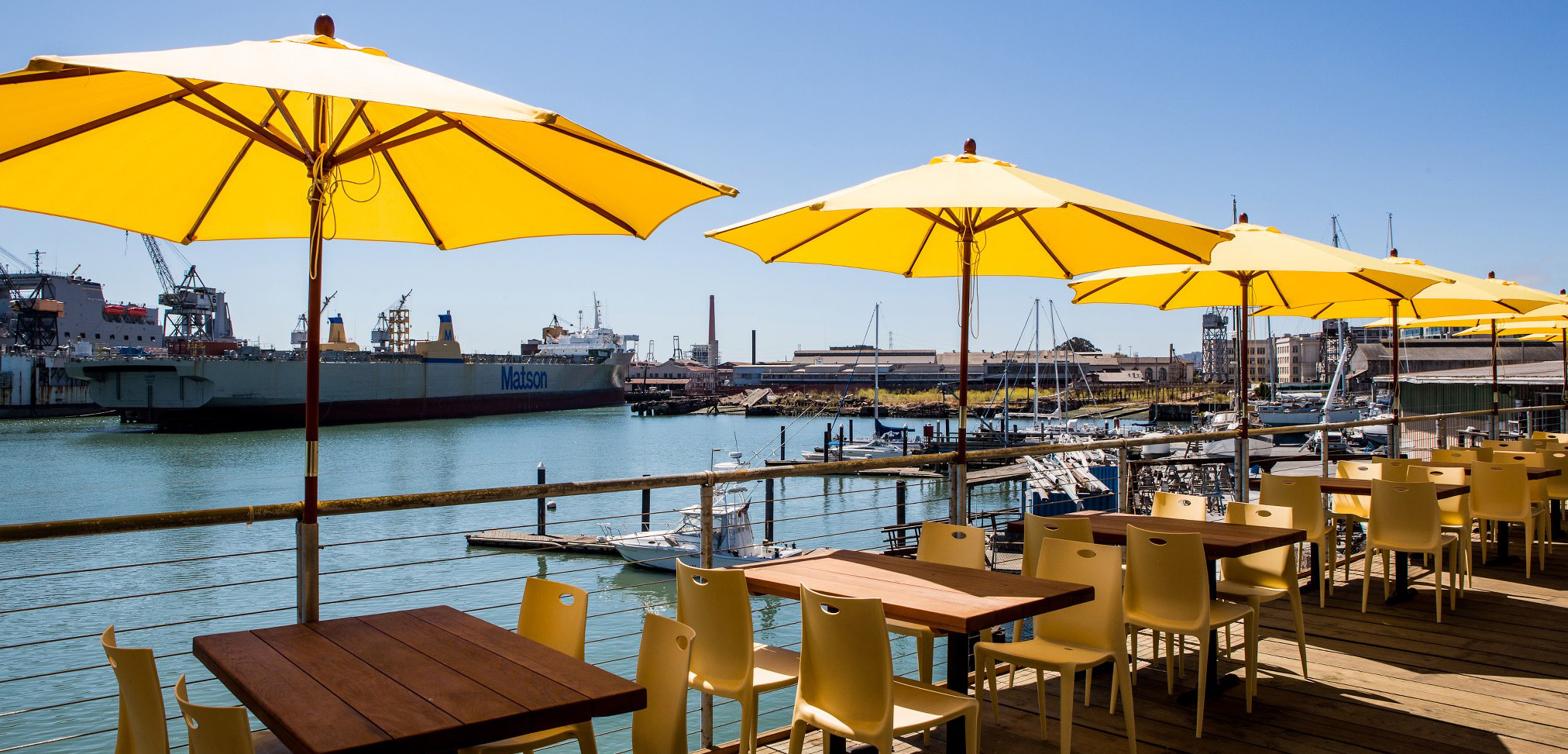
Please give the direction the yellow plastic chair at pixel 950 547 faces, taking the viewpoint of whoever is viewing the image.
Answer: facing the viewer and to the left of the viewer

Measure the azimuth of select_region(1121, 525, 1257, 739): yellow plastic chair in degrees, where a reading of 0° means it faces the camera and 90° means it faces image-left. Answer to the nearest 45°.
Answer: approximately 225°

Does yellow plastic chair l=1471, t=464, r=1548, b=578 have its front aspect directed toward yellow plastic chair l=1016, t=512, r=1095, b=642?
no

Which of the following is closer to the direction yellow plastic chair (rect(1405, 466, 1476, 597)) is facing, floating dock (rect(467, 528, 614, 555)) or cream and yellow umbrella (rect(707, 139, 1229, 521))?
the cream and yellow umbrella

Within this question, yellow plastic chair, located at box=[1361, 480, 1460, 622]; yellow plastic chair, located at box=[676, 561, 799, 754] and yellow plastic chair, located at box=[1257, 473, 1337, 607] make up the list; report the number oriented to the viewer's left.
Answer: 0

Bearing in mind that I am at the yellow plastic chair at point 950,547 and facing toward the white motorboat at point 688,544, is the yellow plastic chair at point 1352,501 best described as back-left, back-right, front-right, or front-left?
front-right

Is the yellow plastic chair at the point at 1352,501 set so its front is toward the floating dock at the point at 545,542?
no

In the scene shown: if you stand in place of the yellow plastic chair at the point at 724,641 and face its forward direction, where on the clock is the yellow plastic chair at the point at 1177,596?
the yellow plastic chair at the point at 1177,596 is roughly at 1 o'clock from the yellow plastic chair at the point at 724,641.

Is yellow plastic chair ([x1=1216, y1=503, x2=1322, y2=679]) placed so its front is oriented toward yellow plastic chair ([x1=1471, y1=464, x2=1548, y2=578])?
no

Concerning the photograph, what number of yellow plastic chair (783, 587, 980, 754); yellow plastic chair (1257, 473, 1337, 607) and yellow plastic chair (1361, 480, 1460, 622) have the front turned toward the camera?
0

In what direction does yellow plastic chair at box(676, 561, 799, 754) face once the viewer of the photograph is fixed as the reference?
facing away from the viewer and to the right of the viewer

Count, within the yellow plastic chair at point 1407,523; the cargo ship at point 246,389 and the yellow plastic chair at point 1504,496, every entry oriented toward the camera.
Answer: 0

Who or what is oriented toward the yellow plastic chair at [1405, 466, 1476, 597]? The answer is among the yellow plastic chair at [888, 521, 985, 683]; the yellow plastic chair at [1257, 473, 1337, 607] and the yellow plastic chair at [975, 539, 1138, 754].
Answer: the yellow plastic chair at [1257, 473, 1337, 607]
